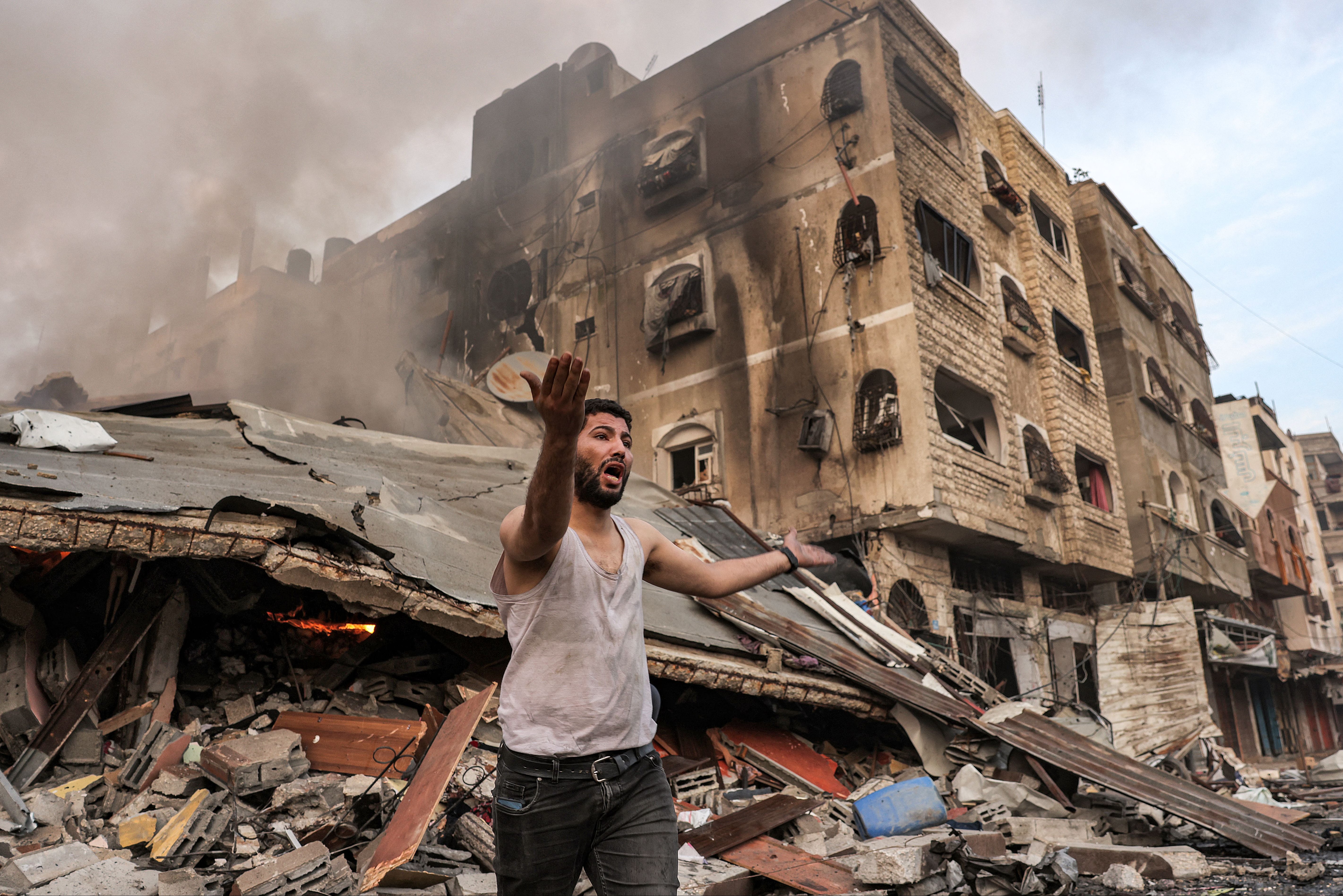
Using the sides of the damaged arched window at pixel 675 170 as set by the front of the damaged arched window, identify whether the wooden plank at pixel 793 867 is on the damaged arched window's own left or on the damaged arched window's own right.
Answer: on the damaged arched window's own left

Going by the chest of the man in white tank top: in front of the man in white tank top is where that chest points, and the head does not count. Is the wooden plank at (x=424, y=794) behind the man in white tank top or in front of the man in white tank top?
behind

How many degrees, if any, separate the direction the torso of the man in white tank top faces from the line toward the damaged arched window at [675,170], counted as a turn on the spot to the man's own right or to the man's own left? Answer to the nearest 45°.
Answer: approximately 135° to the man's own left

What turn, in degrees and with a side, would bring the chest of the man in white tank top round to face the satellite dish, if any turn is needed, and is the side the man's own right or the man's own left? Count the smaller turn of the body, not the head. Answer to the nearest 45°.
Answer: approximately 135° to the man's own left

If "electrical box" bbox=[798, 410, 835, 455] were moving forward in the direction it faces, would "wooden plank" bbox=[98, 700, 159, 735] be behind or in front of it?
in front
